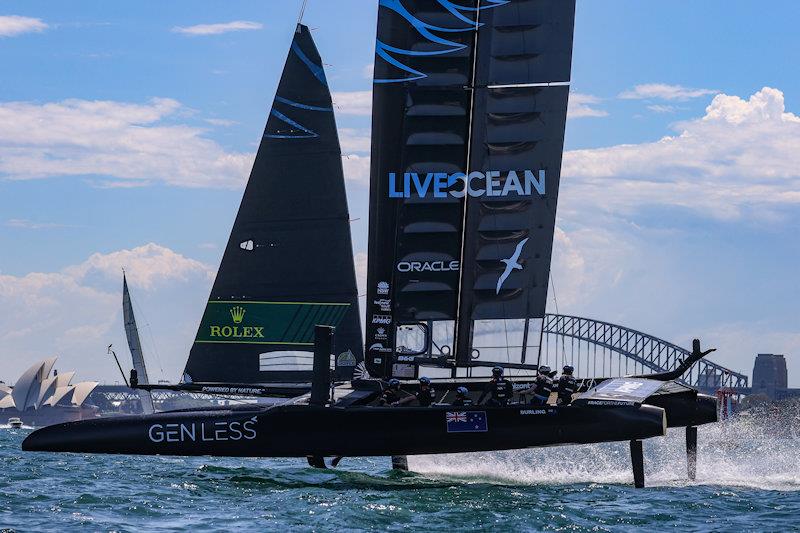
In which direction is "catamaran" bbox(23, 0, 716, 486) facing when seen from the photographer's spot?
facing to the left of the viewer

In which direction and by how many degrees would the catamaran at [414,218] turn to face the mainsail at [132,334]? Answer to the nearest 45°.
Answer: approximately 45° to its right
